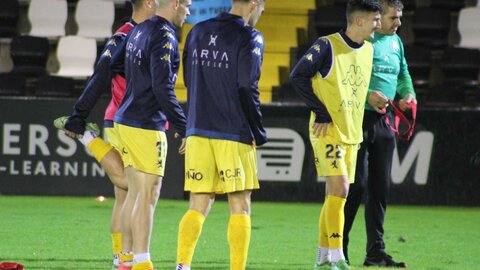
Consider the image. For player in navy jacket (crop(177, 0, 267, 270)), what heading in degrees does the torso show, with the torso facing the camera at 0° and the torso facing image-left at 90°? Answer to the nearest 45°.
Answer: approximately 225°

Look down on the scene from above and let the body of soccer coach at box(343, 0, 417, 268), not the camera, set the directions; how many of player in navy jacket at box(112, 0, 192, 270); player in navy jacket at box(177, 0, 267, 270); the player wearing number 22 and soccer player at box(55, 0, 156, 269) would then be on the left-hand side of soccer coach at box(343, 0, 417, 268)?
0

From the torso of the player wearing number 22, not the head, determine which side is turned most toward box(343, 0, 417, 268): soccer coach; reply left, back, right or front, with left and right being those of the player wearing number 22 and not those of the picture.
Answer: left

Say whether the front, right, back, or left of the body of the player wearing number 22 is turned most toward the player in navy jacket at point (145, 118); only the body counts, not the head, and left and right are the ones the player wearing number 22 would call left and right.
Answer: right

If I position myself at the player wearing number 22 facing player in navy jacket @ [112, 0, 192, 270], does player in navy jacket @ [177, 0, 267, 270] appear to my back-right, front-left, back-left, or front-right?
front-left

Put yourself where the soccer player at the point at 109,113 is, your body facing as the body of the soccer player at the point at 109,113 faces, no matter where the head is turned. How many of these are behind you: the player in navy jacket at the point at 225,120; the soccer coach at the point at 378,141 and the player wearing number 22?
0

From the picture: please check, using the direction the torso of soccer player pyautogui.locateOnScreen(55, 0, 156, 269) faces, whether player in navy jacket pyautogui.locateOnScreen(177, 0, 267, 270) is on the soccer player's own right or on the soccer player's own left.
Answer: on the soccer player's own right

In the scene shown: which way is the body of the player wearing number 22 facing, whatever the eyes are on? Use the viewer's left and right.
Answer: facing the viewer and to the right of the viewer

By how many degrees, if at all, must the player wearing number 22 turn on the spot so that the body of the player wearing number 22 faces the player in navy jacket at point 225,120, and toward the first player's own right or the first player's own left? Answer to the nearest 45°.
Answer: approximately 90° to the first player's own right

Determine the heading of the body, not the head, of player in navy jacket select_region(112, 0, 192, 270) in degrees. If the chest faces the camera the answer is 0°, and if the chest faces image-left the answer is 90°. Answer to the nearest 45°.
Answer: approximately 225°

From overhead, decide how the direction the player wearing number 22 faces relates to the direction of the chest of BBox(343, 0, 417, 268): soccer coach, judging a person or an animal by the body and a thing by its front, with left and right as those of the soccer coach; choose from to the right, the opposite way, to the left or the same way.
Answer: the same way
